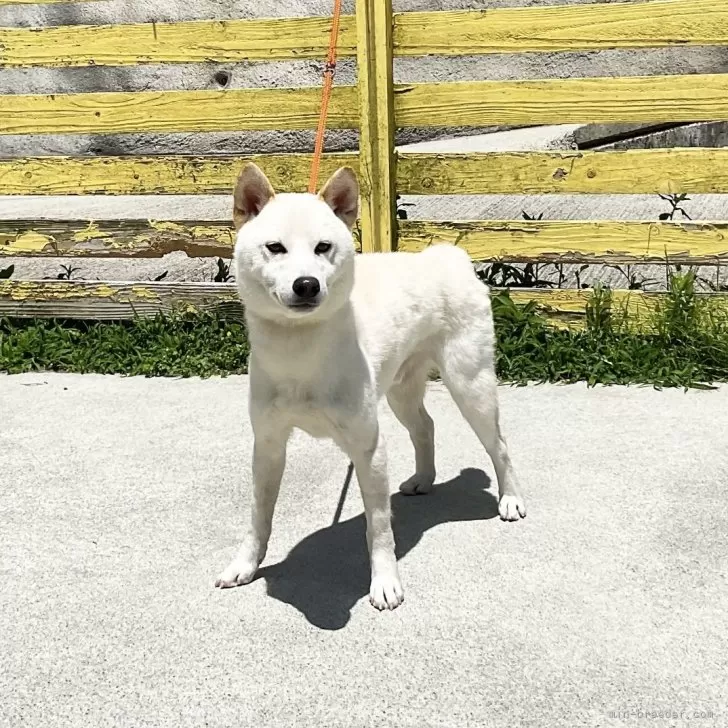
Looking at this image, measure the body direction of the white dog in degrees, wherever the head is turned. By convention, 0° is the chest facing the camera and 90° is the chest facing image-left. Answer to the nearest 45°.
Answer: approximately 45°

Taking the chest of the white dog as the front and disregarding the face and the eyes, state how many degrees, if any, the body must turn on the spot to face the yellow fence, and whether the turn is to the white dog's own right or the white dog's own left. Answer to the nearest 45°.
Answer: approximately 135° to the white dog's own right

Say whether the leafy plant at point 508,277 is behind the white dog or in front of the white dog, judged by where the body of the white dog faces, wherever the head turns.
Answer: behind

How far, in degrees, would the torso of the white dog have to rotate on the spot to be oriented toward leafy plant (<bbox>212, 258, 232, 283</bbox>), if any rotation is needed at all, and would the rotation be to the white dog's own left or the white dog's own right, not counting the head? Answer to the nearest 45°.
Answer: approximately 135° to the white dog's own right
